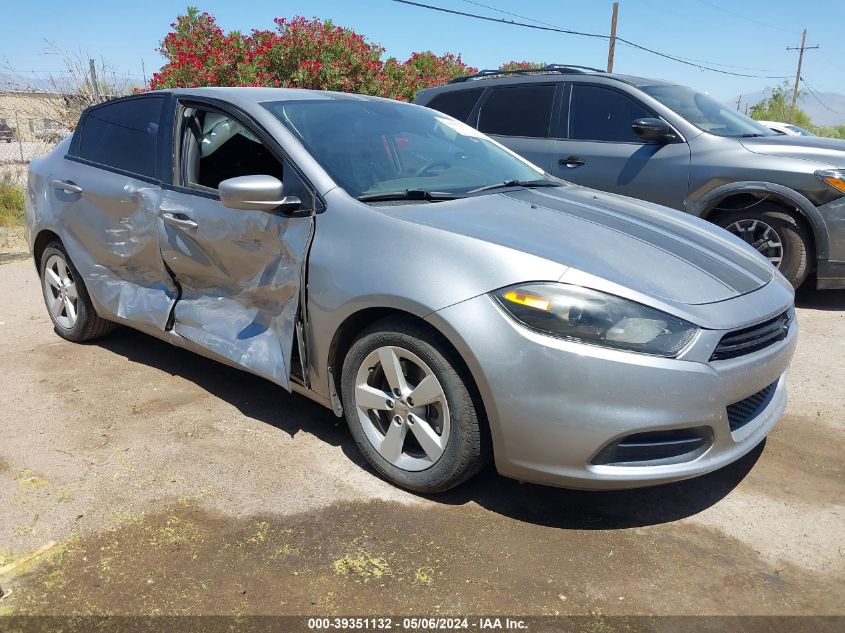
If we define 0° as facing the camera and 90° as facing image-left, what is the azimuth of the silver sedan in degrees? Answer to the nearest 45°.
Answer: approximately 315°

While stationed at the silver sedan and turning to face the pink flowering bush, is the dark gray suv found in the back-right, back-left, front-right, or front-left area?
front-right

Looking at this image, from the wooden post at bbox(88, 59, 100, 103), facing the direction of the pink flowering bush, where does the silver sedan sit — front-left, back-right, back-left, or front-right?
front-right

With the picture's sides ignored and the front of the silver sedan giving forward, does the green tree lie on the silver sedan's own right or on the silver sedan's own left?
on the silver sedan's own left

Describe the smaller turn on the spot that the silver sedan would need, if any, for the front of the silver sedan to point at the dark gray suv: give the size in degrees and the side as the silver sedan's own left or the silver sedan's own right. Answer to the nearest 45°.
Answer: approximately 90° to the silver sedan's own left

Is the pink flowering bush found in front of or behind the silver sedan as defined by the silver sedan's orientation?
behind

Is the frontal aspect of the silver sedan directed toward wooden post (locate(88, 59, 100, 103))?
no

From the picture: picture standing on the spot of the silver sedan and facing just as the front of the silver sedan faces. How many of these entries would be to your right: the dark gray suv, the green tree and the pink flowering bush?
0
